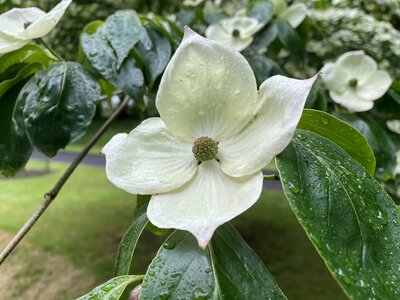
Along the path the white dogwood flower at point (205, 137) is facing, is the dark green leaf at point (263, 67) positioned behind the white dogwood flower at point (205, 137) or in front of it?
behind

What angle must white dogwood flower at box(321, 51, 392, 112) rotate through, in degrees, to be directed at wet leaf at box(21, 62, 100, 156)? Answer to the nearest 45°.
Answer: approximately 45° to its right

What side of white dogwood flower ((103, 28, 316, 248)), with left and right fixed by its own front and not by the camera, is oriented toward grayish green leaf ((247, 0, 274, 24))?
back

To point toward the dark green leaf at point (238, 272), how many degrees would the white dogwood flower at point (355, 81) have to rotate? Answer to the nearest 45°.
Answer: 0° — it already faces it

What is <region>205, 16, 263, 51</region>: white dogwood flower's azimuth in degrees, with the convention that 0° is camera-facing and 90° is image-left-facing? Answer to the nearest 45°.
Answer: approximately 0°

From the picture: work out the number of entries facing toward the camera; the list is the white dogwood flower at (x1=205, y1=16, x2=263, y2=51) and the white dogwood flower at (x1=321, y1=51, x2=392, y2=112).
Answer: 2

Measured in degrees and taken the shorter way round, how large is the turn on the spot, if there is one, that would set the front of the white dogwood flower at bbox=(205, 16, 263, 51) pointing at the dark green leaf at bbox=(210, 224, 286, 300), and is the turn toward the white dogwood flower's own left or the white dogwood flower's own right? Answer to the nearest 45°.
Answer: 0° — it already faces it
